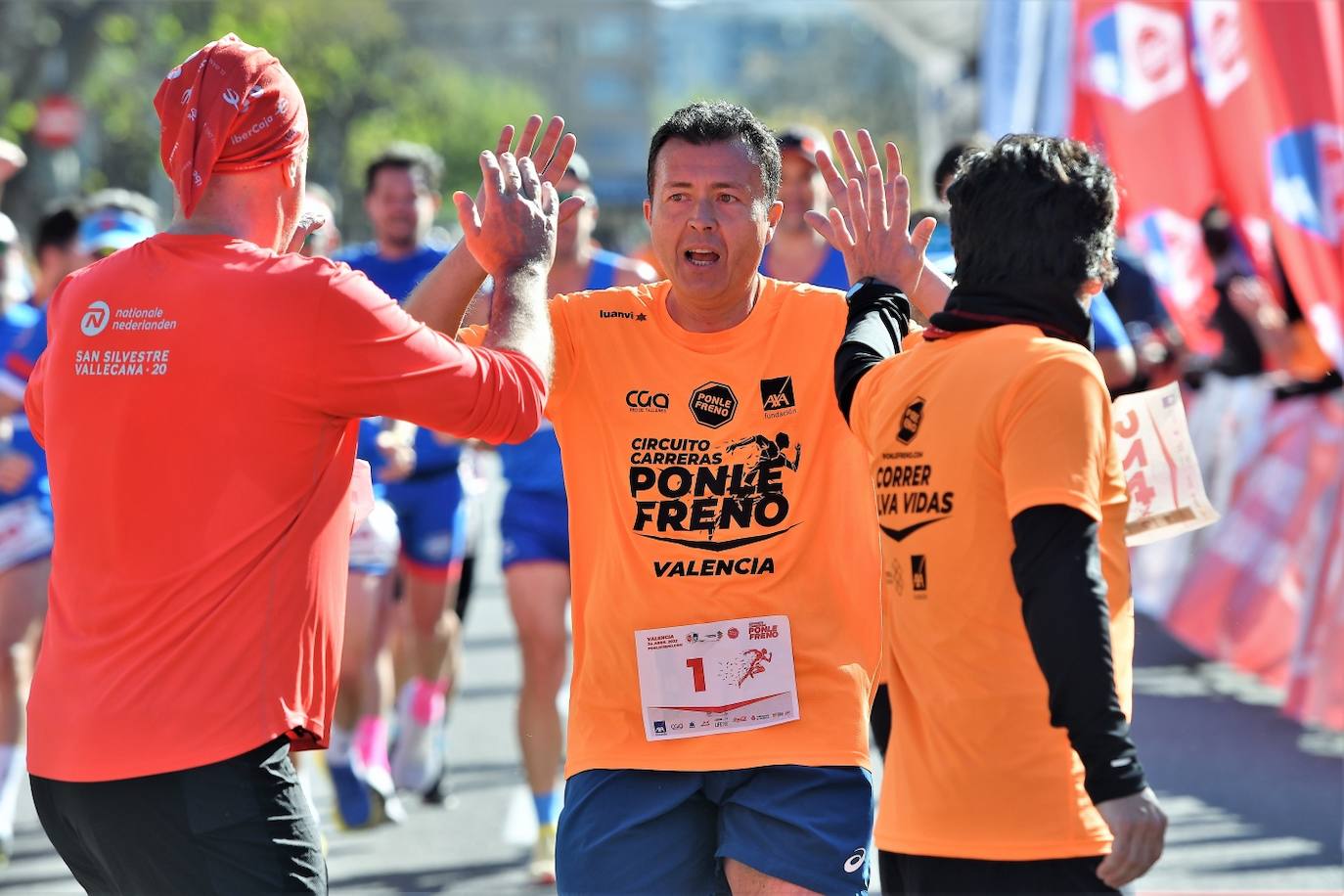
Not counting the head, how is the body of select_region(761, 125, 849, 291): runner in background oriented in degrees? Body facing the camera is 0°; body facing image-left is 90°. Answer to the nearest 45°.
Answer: approximately 0°

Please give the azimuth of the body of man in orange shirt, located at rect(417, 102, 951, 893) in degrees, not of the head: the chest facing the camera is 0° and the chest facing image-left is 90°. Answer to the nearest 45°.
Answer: approximately 0°

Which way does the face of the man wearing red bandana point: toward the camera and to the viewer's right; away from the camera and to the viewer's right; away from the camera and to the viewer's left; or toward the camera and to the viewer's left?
away from the camera and to the viewer's right

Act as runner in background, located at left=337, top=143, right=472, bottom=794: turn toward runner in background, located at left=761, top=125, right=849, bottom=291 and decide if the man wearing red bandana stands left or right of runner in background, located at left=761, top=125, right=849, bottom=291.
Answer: right

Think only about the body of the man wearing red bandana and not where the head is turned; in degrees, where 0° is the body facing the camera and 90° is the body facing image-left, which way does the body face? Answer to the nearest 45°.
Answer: approximately 225°

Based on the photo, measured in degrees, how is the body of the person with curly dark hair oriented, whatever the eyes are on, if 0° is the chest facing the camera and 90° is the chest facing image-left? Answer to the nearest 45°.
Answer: approximately 225°

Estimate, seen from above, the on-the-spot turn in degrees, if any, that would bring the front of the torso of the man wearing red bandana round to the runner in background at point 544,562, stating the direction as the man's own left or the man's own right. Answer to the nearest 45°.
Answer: approximately 45° to the man's own left
